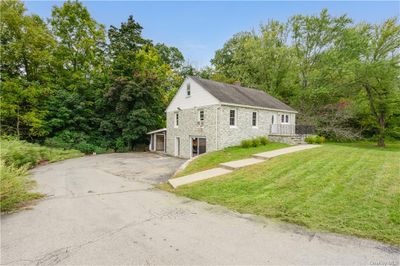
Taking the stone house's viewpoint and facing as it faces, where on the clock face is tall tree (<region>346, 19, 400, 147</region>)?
The tall tree is roughly at 10 o'clock from the stone house.

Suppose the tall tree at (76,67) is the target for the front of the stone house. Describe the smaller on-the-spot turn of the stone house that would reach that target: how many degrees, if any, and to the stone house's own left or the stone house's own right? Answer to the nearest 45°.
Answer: approximately 135° to the stone house's own right

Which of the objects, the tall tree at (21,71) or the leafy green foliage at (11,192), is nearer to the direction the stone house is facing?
the leafy green foliage

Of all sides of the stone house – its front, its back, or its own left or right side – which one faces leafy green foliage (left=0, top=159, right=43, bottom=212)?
right

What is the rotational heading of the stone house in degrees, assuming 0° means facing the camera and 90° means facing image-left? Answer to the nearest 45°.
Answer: approximately 315°

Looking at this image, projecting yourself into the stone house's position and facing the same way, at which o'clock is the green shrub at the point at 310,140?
The green shrub is roughly at 10 o'clock from the stone house.

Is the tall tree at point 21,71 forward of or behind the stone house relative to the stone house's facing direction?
behind

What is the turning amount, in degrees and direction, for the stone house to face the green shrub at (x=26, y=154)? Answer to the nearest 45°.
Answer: approximately 135° to its right

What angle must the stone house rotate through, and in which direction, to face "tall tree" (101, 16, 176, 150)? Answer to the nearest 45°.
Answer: approximately 180°

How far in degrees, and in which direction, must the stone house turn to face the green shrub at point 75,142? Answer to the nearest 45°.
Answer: approximately 135° to its right
